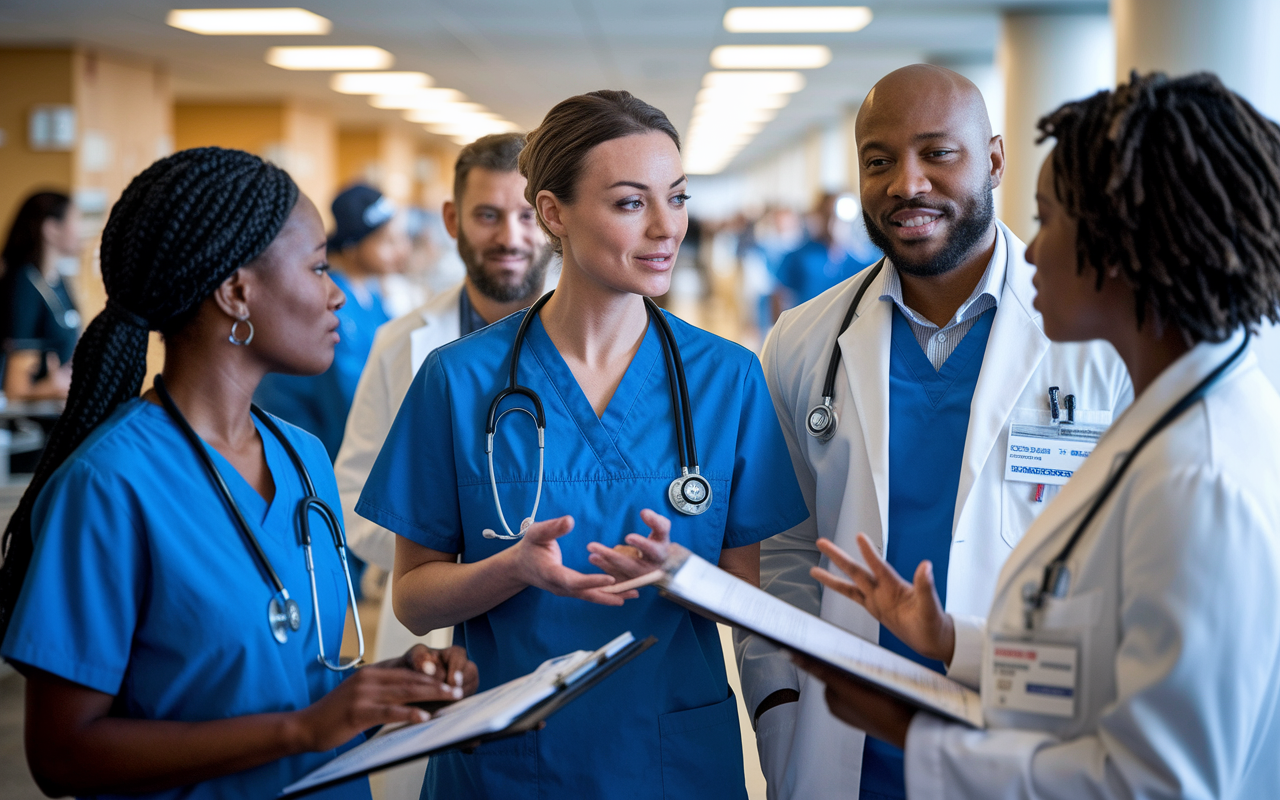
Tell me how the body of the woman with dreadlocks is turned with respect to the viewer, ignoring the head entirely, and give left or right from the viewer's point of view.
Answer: facing to the left of the viewer

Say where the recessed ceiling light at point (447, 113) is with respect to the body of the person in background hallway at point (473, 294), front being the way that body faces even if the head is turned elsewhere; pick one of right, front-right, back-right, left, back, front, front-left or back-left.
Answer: back

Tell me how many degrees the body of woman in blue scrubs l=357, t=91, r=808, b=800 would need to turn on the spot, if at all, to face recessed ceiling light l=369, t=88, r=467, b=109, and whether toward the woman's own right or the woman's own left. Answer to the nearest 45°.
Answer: approximately 180°

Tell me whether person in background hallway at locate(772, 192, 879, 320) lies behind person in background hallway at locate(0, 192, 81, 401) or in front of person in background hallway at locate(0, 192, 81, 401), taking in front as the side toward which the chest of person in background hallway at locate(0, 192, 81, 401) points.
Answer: in front

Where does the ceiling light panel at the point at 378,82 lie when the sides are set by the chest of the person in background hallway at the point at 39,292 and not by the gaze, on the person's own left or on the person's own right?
on the person's own left

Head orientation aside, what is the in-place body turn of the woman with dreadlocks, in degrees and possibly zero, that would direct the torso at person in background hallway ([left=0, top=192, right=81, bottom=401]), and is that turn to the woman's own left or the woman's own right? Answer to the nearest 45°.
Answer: approximately 45° to the woman's own right

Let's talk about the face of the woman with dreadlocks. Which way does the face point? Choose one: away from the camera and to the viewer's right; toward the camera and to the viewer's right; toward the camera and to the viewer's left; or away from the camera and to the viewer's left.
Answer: away from the camera and to the viewer's left

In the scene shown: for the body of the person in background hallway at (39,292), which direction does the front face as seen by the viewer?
to the viewer's right

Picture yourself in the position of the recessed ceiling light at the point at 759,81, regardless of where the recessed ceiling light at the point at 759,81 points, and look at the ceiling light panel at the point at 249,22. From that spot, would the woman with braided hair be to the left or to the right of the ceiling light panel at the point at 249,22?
left
